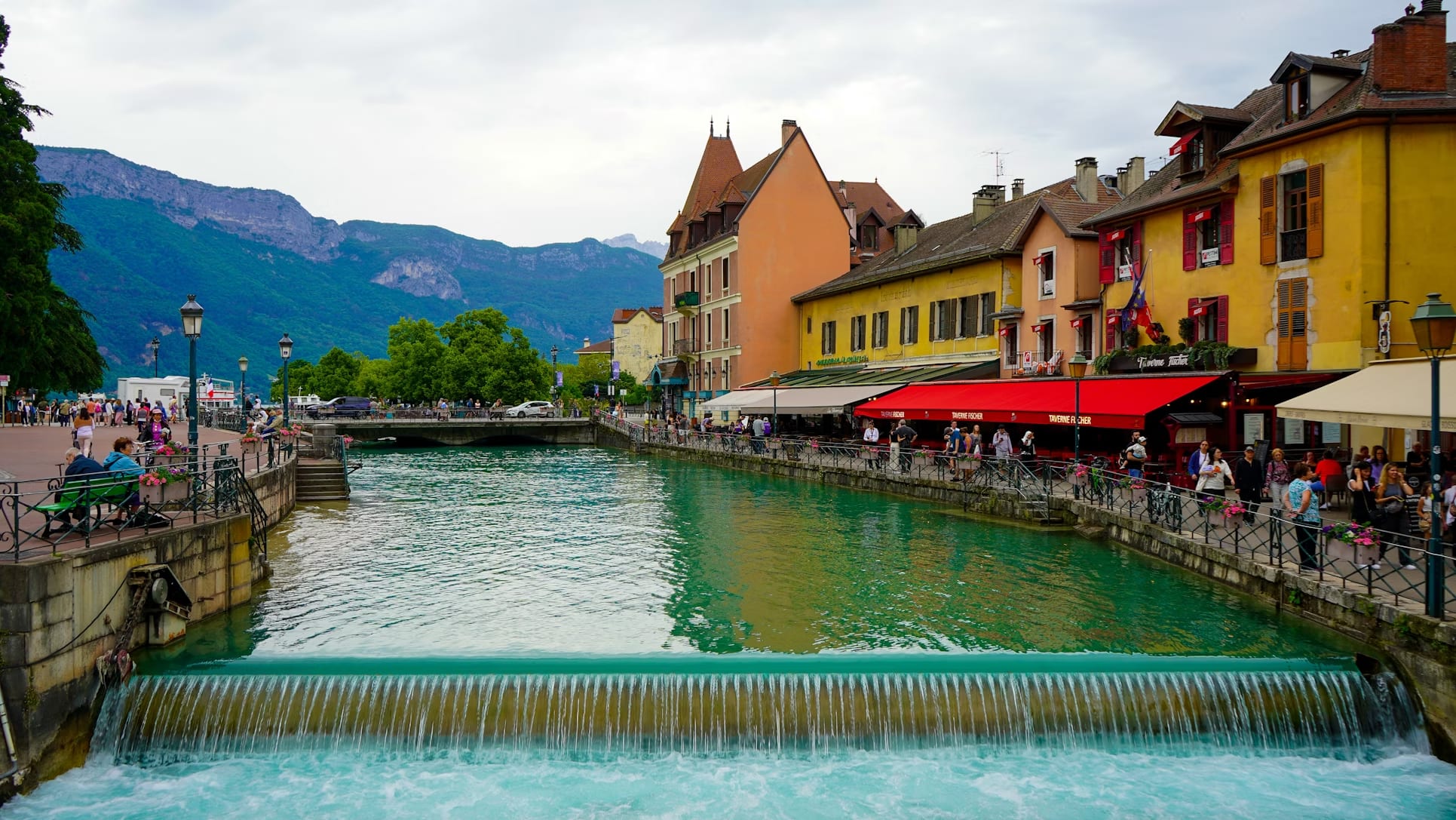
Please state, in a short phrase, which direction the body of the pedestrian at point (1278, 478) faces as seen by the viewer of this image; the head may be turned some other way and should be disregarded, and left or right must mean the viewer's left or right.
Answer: facing the viewer

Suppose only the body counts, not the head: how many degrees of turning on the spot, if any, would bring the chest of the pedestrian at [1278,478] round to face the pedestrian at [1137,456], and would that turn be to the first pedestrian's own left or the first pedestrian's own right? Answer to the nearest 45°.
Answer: approximately 135° to the first pedestrian's own right

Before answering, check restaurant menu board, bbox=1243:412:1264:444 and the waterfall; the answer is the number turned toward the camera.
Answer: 2

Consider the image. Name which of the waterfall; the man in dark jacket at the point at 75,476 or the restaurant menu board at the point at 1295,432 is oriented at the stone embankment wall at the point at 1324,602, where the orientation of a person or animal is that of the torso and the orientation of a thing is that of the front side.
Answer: the restaurant menu board

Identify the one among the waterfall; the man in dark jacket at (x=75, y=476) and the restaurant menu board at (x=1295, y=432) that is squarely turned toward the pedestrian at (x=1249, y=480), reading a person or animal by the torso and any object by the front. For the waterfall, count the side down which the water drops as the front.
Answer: the restaurant menu board

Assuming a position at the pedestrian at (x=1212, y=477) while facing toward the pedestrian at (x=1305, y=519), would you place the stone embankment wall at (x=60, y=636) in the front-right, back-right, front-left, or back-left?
front-right

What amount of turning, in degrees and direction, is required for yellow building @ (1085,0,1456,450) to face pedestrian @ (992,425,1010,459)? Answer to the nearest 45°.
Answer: approximately 45° to its right

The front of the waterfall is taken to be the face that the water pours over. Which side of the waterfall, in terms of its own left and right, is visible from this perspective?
front

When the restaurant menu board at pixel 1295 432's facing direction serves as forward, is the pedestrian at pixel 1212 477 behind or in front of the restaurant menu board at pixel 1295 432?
in front

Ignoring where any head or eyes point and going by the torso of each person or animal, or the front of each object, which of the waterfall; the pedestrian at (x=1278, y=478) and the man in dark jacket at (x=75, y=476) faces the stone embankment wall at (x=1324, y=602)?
the pedestrian

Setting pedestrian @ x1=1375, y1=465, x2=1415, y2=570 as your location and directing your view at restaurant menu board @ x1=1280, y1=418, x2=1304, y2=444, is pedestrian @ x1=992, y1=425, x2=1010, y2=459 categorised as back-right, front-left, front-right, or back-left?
front-left

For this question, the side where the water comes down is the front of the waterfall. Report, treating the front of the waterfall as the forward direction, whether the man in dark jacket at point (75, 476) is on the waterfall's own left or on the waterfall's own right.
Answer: on the waterfall's own right

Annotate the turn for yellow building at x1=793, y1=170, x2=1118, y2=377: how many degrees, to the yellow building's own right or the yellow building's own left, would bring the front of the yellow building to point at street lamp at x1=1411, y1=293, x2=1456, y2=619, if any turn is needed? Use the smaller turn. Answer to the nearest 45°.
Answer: approximately 45° to the yellow building's own left

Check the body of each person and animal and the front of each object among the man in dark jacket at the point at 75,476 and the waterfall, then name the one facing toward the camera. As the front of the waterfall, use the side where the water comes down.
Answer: the waterfall
